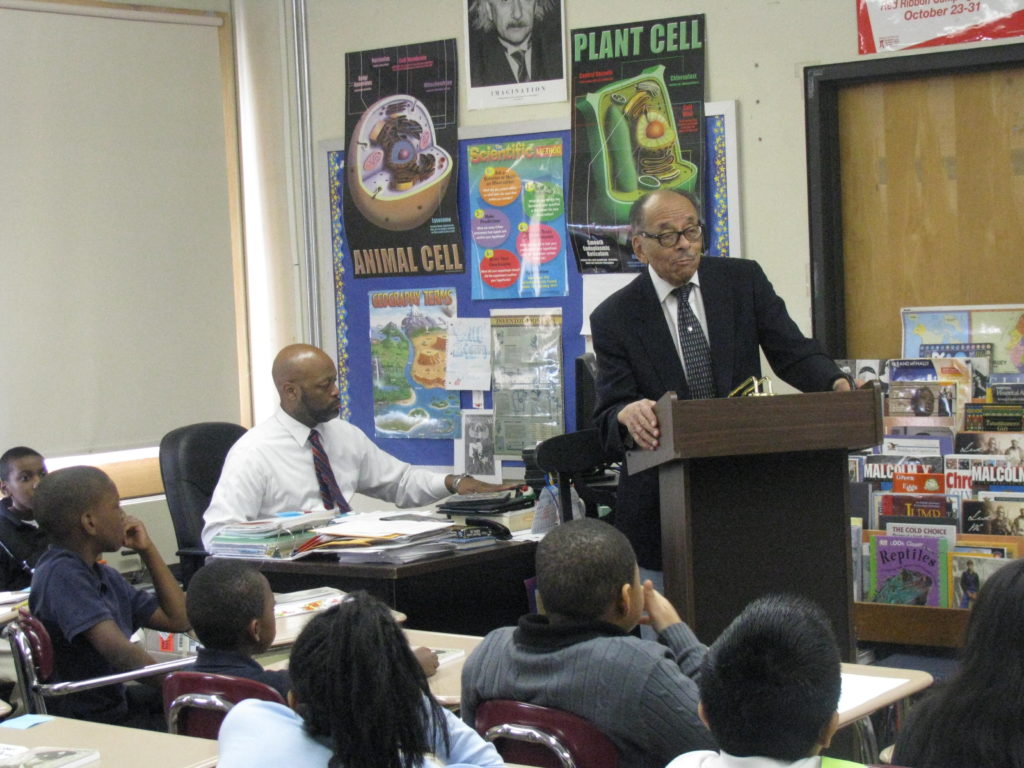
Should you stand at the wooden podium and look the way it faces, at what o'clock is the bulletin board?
The bulletin board is roughly at 5 o'clock from the wooden podium.

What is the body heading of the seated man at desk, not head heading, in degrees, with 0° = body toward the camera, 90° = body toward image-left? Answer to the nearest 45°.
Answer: approximately 315°

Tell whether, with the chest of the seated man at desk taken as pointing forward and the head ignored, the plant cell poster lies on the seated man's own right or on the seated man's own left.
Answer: on the seated man's own left

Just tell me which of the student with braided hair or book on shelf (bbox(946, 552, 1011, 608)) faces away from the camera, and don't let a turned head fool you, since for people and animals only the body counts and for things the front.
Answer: the student with braided hair

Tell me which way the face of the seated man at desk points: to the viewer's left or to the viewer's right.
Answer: to the viewer's right

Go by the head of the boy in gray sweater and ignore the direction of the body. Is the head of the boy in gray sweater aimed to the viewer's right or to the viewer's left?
to the viewer's right

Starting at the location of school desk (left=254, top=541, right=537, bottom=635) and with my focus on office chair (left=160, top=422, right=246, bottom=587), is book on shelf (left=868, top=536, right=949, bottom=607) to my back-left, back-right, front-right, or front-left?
back-right

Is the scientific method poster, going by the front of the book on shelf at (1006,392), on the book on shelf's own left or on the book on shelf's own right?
on the book on shelf's own right

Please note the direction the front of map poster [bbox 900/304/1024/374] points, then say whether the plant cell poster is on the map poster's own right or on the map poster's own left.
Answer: on the map poster's own right

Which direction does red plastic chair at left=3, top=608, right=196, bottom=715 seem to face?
to the viewer's right

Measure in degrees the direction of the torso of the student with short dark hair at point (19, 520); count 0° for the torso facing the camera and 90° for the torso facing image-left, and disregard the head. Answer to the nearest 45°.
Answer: approximately 315°
